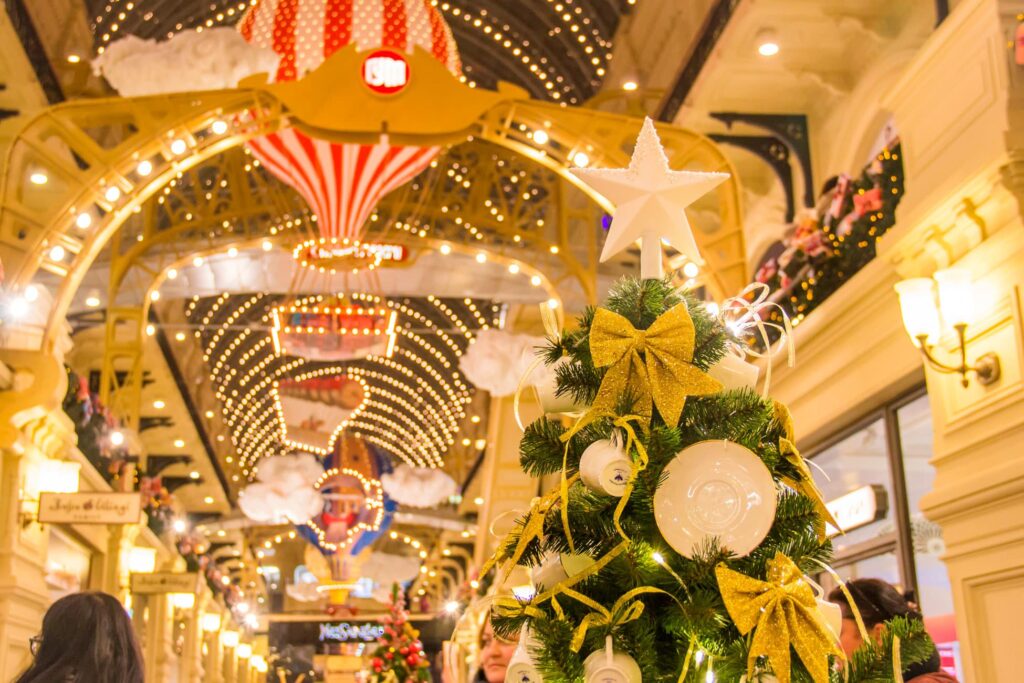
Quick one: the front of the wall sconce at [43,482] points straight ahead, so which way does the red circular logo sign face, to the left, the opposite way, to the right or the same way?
to the right

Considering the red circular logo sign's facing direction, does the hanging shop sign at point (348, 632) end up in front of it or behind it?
behind

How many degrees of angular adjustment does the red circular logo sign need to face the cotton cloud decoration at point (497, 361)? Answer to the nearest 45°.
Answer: approximately 180°

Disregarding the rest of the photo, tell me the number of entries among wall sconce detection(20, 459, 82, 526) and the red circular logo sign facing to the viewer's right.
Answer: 1

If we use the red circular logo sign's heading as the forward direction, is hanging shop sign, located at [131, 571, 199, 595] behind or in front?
behind

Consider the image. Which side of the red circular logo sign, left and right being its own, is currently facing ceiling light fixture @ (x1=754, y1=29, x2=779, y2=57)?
left

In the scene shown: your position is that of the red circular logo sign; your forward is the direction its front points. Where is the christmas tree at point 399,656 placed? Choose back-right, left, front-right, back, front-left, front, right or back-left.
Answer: back

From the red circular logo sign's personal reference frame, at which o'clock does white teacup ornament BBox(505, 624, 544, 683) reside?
The white teacup ornament is roughly at 12 o'clock from the red circular logo sign.

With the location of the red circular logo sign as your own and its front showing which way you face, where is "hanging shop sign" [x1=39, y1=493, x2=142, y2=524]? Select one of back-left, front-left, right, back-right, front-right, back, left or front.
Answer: back-right

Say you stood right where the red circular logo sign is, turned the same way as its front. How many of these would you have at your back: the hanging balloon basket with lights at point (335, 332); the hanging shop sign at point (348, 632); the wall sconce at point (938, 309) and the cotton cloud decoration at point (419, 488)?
3

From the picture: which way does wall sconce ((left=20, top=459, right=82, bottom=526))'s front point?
to the viewer's right

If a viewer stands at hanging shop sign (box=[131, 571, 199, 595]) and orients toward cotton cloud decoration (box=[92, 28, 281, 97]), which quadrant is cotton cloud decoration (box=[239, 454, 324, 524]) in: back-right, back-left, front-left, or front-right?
back-left

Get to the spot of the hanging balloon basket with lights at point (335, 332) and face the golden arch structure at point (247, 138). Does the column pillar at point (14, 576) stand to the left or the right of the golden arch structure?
right
